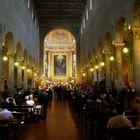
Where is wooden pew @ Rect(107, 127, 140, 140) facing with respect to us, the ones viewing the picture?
facing away from the viewer

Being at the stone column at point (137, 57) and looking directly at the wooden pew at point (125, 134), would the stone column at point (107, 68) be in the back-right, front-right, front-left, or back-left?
back-right

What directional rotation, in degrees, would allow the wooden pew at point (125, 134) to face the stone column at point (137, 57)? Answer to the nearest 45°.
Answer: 0° — it already faces it

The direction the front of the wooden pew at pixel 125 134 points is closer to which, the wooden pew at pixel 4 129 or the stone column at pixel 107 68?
the stone column

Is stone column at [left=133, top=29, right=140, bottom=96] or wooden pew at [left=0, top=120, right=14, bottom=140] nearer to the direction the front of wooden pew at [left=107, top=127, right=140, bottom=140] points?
the stone column

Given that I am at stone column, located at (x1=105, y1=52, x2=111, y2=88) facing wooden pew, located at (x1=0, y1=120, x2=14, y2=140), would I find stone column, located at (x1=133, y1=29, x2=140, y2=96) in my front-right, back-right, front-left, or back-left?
front-left

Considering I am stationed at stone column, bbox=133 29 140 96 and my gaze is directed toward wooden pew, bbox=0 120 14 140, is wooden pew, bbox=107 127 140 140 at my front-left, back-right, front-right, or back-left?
front-left

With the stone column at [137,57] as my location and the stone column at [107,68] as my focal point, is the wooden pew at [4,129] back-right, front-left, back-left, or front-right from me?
back-left

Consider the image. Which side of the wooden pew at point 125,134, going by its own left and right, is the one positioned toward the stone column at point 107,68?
front

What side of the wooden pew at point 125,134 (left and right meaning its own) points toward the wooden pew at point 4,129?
left
